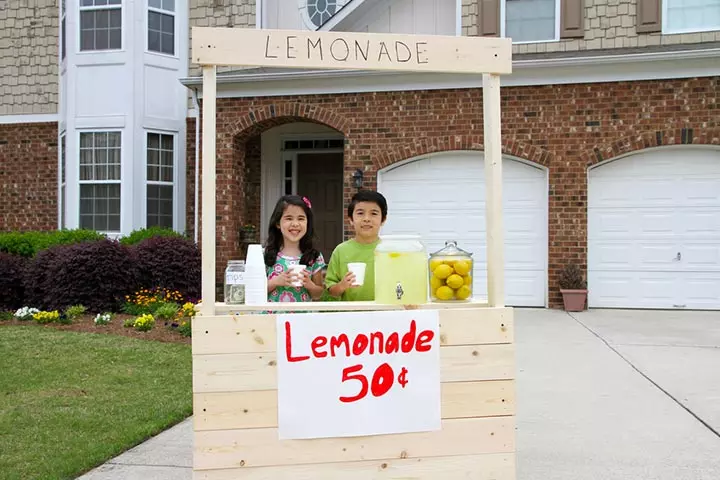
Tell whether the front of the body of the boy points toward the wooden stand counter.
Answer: yes

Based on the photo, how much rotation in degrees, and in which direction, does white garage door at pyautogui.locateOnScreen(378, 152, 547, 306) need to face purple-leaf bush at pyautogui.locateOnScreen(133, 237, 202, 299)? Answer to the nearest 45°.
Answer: approximately 90° to its right

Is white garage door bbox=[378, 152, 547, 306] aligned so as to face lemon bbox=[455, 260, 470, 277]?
yes

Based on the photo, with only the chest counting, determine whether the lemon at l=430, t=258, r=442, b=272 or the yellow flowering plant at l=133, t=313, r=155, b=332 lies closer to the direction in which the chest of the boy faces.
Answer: the lemon

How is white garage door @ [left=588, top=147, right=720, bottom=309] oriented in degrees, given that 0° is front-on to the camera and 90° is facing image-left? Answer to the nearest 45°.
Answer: approximately 0°

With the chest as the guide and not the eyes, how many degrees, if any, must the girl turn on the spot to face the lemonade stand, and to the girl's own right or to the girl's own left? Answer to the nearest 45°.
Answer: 0° — they already face it

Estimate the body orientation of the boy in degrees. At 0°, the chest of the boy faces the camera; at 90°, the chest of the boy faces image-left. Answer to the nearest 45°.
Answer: approximately 0°

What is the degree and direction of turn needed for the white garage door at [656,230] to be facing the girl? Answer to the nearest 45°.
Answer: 0° — it already faces them
